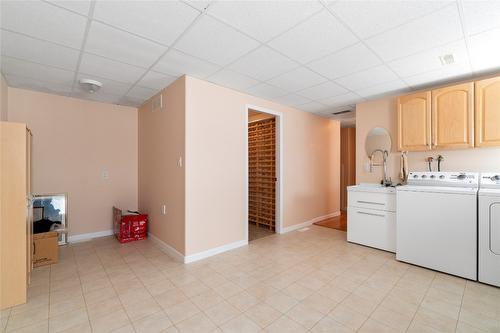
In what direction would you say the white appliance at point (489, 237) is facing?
toward the camera

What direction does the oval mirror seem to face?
toward the camera

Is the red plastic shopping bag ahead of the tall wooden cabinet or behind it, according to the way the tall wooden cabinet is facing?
ahead

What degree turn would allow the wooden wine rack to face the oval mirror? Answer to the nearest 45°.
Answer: approximately 135° to its left

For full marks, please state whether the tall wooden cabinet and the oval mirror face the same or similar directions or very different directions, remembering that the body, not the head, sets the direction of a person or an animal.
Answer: very different directions

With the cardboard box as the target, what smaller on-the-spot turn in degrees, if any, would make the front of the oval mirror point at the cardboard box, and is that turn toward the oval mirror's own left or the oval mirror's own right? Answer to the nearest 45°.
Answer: approximately 45° to the oval mirror's own right

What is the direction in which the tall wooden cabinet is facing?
to the viewer's right

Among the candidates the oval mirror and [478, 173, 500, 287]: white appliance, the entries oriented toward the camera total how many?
2
